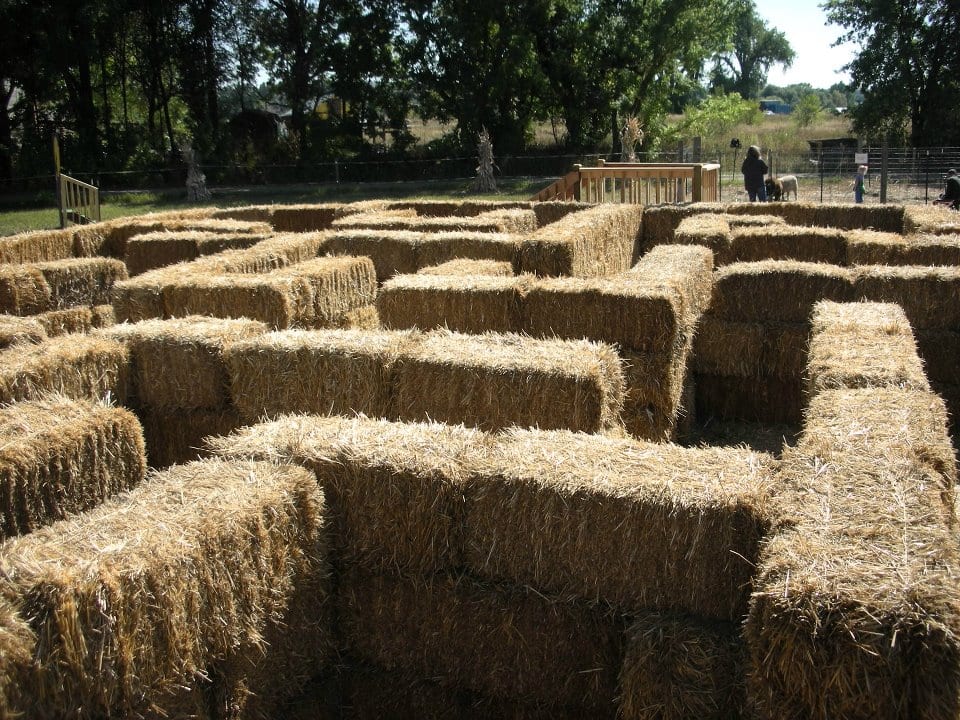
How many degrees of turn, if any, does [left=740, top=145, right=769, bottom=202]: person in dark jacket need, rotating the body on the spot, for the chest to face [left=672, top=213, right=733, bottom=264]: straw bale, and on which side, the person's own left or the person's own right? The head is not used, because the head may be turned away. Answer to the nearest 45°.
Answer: approximately 180°

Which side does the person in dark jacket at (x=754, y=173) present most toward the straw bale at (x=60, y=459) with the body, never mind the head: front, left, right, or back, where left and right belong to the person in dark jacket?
back

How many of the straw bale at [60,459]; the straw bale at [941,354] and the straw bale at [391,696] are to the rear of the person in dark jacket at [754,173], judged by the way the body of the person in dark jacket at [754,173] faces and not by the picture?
3

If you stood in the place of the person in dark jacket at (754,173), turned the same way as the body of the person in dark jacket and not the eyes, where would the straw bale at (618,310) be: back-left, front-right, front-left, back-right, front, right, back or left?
back

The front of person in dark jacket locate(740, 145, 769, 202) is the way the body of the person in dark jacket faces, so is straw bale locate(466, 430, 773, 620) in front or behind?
behind

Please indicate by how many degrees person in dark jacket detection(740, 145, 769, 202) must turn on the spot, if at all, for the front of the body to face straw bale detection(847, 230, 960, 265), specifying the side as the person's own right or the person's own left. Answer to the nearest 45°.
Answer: approximately 180°

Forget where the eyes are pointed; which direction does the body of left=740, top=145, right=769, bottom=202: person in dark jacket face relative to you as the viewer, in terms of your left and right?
facing away from the viewer

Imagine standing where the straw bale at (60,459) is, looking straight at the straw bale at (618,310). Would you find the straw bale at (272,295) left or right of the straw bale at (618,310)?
left

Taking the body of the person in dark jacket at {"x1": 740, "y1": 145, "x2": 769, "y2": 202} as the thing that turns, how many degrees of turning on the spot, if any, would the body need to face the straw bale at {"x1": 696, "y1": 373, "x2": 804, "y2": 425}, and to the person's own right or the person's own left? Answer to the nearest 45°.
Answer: approximately 180°

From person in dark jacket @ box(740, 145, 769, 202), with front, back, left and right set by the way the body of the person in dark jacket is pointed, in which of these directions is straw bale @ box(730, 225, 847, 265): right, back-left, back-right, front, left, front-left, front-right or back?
back

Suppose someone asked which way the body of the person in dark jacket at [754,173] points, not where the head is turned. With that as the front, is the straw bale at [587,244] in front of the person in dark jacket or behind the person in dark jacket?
behind

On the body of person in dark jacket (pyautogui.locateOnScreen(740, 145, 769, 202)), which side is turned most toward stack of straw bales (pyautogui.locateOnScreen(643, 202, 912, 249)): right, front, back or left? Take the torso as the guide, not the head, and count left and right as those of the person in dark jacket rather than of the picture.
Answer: back

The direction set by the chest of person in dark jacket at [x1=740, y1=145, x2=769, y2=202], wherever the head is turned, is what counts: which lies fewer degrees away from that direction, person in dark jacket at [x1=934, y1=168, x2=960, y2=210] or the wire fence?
the wire fence

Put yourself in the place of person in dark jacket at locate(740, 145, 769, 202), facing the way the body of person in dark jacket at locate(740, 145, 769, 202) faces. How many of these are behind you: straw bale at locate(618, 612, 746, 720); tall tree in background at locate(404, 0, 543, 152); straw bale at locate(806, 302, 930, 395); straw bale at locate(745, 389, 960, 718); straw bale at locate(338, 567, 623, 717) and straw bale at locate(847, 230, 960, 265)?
5

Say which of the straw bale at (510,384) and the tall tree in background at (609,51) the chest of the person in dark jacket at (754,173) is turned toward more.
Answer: the tall tree in background
